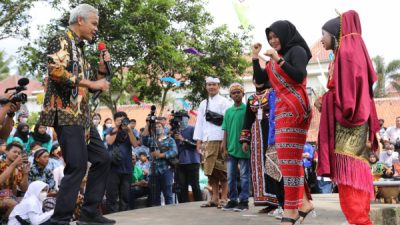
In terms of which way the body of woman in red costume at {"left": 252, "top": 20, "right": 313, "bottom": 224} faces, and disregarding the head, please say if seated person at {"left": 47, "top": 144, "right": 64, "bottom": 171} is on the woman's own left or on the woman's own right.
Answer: on the woman's own right

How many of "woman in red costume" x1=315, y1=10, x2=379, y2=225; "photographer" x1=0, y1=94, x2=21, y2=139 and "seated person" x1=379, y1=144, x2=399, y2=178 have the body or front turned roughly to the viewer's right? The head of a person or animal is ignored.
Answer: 1

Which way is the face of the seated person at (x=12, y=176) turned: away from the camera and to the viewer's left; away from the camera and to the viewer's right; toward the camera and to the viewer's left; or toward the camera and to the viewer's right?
toward the camera and to the viewer's right

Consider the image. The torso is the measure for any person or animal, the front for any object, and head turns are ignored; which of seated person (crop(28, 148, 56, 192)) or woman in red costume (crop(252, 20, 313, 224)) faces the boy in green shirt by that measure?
the seated person

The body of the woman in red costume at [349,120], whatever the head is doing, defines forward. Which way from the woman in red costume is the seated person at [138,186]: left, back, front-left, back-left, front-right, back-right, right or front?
front-right

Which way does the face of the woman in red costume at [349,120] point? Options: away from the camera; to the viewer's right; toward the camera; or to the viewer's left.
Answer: to the viewer's left
